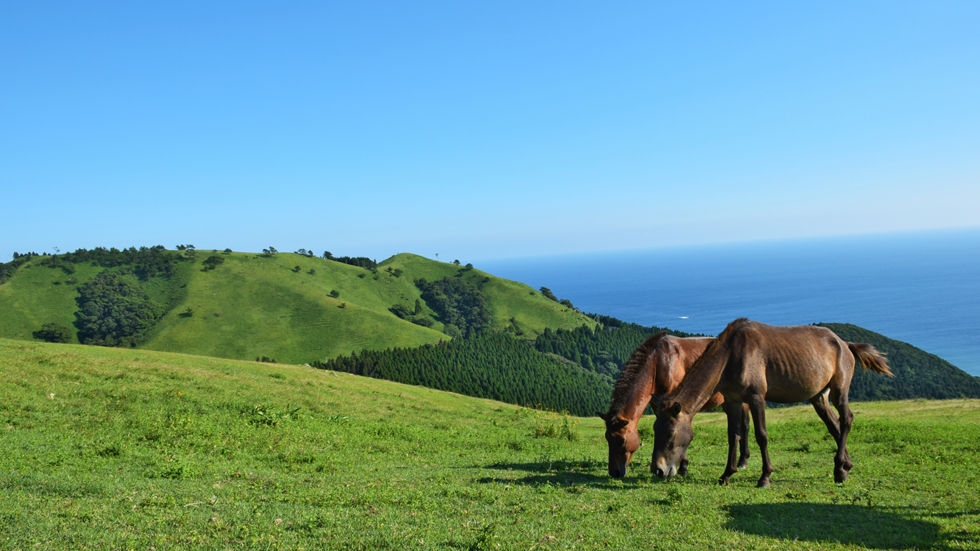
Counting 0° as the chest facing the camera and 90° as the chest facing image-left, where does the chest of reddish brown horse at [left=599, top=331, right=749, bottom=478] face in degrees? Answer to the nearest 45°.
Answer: approximately 45°
